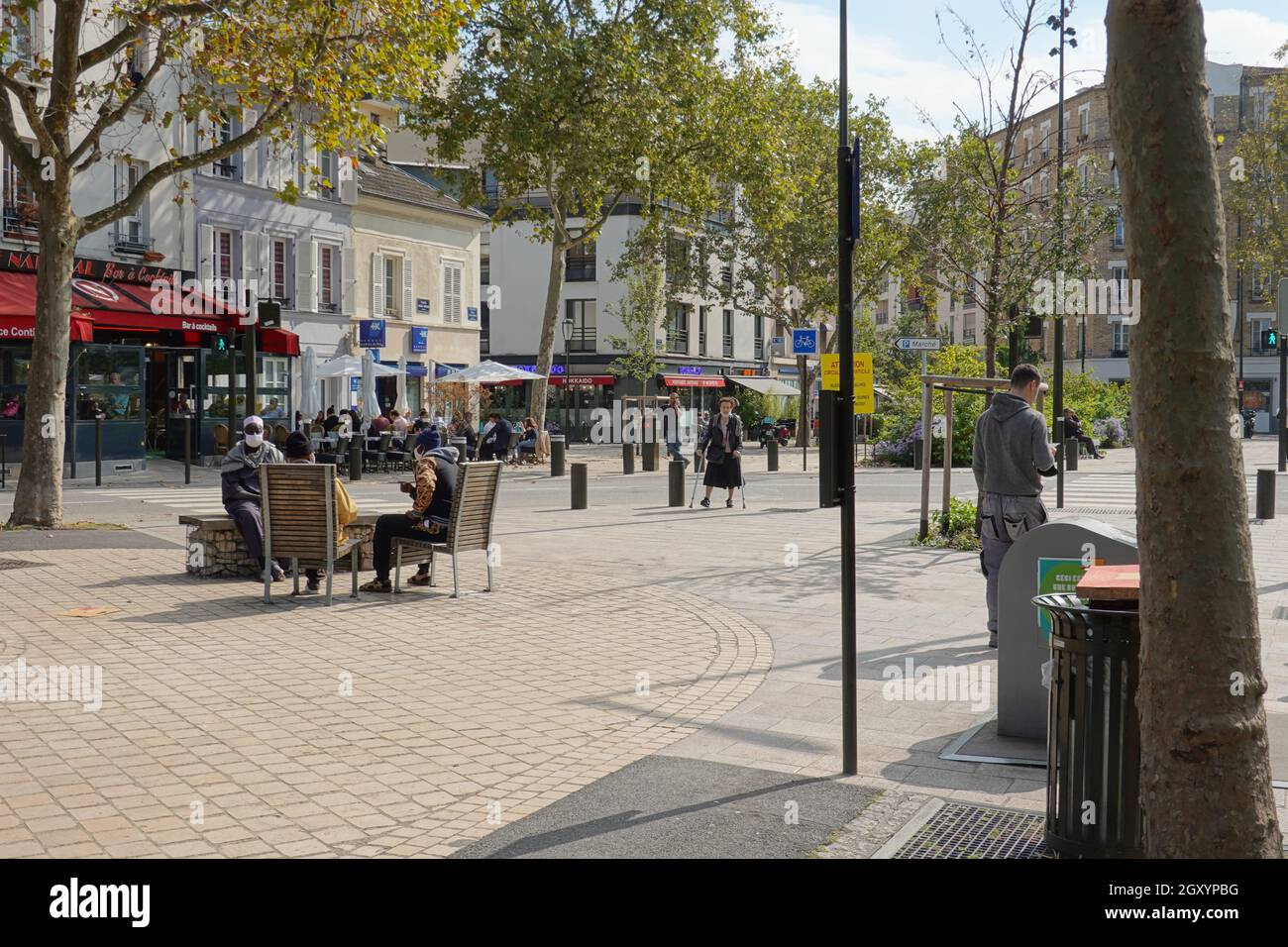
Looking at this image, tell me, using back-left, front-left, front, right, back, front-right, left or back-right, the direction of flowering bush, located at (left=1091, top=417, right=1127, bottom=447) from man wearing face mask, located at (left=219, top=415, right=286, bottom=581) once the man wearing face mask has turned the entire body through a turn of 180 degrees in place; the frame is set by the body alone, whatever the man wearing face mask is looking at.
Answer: front-right

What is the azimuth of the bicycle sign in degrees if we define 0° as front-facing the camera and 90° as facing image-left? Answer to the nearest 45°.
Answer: approximately 0°

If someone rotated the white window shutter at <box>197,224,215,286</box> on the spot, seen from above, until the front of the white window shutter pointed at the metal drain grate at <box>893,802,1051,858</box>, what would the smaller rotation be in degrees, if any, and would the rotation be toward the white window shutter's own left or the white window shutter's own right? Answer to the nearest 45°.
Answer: approximately 45° to the white window shutter's own right

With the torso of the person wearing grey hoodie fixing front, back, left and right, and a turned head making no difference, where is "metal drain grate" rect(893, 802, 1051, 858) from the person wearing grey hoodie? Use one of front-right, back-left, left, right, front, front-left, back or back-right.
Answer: back-right

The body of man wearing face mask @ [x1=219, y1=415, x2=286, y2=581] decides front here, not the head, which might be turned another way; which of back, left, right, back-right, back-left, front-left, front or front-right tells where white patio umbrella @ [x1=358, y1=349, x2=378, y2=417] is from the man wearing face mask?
back
